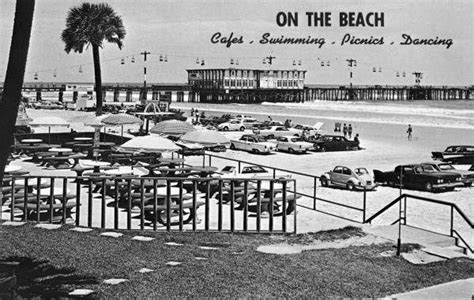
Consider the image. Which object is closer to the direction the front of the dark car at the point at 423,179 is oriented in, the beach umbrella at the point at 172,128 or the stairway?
the stairway

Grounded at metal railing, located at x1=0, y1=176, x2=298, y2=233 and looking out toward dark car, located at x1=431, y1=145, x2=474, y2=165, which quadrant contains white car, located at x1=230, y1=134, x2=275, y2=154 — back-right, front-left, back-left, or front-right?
front-left

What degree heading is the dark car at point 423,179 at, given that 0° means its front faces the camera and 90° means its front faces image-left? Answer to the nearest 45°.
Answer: approximately 315°

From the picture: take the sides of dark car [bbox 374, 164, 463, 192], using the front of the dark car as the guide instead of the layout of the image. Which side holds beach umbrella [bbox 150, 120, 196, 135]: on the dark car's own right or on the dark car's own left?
on the dark car's own right

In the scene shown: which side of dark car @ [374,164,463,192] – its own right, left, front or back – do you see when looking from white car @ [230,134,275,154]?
back

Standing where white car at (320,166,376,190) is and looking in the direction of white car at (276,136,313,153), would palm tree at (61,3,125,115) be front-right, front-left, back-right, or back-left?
front-left

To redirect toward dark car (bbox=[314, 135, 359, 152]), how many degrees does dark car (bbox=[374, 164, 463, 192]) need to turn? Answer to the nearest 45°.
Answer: approximately 135° to its left

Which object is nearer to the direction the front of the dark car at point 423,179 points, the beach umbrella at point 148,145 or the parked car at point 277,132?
the beach umbrella
